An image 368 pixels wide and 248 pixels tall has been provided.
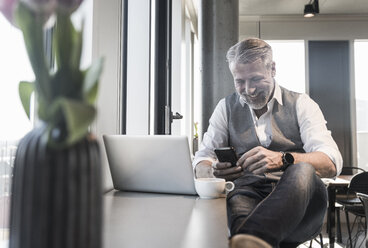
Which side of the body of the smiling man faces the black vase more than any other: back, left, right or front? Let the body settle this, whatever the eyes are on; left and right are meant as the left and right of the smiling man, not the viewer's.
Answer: front

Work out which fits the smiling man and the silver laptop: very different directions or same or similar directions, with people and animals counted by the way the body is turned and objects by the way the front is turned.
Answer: very different directions

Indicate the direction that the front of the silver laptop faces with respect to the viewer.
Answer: facing away from the viewer and to the right of the viewer

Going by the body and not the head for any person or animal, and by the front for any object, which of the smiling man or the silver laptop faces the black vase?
the smiling man

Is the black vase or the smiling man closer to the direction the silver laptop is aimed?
the smiling man

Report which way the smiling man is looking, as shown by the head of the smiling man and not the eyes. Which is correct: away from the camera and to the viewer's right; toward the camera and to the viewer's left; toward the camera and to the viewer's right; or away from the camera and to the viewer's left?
toward the camera and to the viewer's left

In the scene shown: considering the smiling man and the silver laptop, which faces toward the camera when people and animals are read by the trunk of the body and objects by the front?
the smiling man

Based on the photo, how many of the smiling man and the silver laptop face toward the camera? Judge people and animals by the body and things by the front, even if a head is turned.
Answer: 1

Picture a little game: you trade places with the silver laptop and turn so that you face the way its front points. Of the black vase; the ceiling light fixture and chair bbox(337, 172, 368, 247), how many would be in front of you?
2

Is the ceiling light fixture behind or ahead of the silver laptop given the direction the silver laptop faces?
ahead

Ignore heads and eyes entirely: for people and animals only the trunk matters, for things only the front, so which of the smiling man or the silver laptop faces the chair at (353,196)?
the silver laptop

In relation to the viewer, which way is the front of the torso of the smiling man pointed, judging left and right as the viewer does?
facing the viewer

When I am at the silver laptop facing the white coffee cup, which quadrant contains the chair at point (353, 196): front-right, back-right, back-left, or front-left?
front-left

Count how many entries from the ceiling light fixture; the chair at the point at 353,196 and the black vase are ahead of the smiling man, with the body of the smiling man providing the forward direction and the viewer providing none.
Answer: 1
